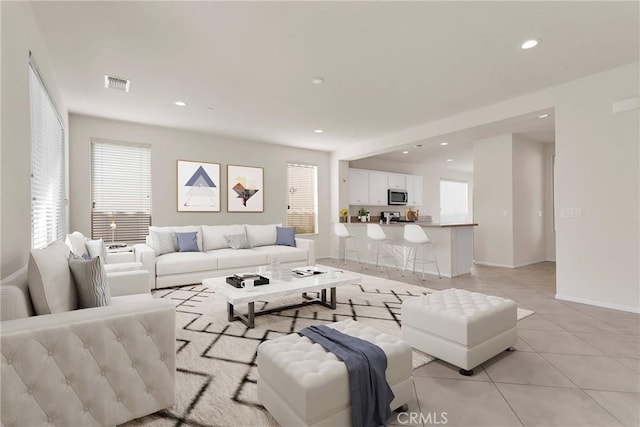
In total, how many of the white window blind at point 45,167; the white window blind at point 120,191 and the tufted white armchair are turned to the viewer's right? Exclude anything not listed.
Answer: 2

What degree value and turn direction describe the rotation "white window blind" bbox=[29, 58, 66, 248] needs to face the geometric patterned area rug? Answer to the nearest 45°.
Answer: approximately 45° to its right

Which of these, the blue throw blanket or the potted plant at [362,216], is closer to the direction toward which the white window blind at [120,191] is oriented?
the blue throw blanket

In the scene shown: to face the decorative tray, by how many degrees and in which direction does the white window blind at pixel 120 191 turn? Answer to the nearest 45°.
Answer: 0° — it already faces it

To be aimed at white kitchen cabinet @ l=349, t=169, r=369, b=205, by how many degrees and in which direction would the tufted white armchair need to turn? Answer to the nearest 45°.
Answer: approximately 45° to its left

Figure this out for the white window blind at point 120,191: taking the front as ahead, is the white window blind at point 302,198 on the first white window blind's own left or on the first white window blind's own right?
on the first white window blind's own left

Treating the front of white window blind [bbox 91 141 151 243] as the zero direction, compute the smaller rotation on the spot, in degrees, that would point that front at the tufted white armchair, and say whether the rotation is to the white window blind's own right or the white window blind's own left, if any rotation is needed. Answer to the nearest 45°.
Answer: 0° — it already faces it

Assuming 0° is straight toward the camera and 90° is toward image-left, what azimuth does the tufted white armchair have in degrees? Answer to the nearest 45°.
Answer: approximately 270°

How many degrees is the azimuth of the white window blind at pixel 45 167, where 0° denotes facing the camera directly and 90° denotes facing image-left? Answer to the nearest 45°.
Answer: approximately 270°
